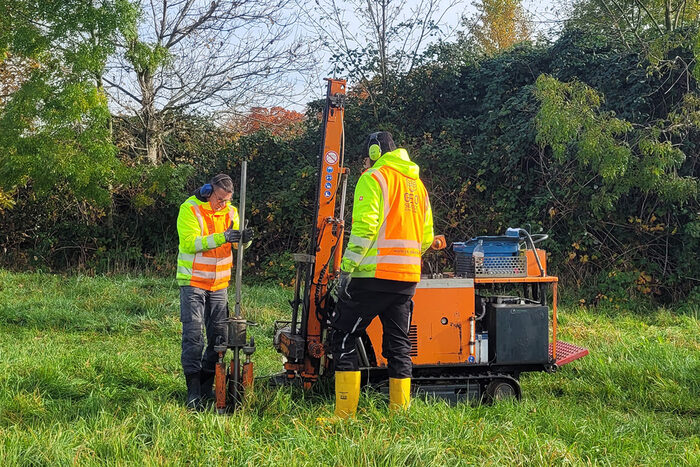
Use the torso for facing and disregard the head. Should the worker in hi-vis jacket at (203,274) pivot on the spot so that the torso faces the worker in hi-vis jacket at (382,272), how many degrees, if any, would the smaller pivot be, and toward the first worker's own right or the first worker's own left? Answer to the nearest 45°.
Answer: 0° — they already face them

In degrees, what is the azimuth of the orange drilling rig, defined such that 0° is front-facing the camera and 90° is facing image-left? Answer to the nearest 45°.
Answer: approximately 90°

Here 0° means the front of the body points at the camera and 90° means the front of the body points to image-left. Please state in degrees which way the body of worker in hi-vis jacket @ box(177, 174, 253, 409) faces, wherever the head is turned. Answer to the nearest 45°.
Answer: approximately 315°

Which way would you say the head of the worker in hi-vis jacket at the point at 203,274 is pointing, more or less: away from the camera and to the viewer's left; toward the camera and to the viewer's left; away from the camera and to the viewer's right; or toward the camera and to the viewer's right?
toward the camera and to the viewer's right

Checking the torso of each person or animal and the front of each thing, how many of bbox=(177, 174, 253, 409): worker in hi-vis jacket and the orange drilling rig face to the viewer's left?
1

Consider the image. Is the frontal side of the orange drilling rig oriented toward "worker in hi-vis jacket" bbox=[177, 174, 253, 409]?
yes

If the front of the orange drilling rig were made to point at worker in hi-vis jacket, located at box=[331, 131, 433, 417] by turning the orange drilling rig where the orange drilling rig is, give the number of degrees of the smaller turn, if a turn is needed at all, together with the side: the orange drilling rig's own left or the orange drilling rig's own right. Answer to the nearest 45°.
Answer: approximately 45° to the orange drilling rig's own left

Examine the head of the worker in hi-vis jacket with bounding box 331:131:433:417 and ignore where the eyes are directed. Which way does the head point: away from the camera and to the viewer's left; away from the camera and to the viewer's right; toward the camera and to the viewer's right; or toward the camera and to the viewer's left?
away from the camera and to the viewer's left

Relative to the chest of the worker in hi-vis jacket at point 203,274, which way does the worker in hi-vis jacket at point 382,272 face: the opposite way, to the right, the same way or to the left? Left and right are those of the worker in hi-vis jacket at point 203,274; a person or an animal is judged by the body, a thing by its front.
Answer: the opposite way

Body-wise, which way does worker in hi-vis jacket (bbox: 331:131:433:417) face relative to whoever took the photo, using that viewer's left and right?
facing away from the viewer and to the left of the viewer

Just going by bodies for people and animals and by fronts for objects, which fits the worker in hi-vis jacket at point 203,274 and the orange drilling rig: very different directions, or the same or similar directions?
very different directions

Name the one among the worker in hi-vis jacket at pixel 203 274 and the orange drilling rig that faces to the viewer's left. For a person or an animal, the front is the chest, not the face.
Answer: the orange drilling rig
